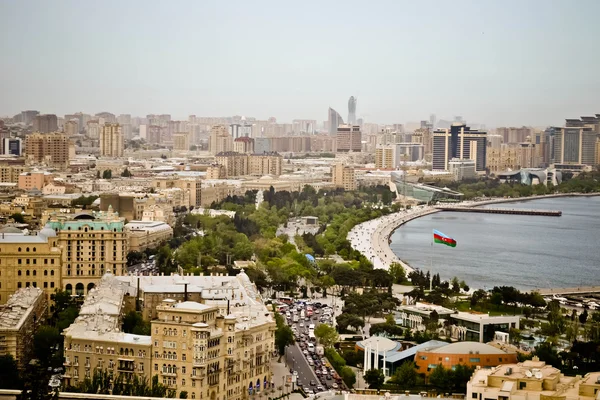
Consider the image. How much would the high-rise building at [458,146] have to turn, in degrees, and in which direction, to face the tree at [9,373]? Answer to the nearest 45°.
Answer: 0° — it already faces it

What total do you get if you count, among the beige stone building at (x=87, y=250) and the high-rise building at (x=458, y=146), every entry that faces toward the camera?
2

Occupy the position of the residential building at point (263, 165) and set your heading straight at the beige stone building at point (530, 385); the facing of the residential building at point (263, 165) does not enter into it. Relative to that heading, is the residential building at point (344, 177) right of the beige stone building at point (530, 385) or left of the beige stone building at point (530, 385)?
left

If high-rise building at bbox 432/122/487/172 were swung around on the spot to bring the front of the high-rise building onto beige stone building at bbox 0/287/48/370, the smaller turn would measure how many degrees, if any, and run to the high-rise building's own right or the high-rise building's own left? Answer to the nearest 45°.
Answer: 0° — it already faces it

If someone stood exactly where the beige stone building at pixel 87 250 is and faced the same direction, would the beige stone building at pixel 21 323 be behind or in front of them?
in front

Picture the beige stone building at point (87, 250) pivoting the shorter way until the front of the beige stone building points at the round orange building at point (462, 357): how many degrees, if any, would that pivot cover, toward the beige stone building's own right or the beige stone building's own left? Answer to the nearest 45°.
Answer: approximately 45° to the beige stone building's own left

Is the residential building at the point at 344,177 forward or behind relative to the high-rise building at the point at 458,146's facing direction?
forward

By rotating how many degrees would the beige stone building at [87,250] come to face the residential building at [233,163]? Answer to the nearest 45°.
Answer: approximately 180°

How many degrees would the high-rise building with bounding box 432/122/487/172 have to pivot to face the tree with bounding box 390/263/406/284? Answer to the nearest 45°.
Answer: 0° — it already faces it

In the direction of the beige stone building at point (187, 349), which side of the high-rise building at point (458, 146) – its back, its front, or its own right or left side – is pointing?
front

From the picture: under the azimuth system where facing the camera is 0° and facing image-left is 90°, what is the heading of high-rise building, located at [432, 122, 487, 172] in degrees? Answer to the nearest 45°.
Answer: approximately 0°

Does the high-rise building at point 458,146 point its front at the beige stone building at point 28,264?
yes

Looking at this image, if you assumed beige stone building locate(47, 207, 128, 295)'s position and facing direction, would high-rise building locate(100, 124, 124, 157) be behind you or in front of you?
behind

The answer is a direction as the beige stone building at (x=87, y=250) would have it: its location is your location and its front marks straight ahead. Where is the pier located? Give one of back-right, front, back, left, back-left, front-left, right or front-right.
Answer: back-left

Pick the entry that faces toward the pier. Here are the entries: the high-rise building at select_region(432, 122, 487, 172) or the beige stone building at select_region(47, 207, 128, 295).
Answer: the high-rise building

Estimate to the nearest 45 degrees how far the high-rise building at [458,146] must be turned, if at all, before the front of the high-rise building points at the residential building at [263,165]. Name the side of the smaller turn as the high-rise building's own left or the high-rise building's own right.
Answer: approximately 45° to the high-rise building's own right
